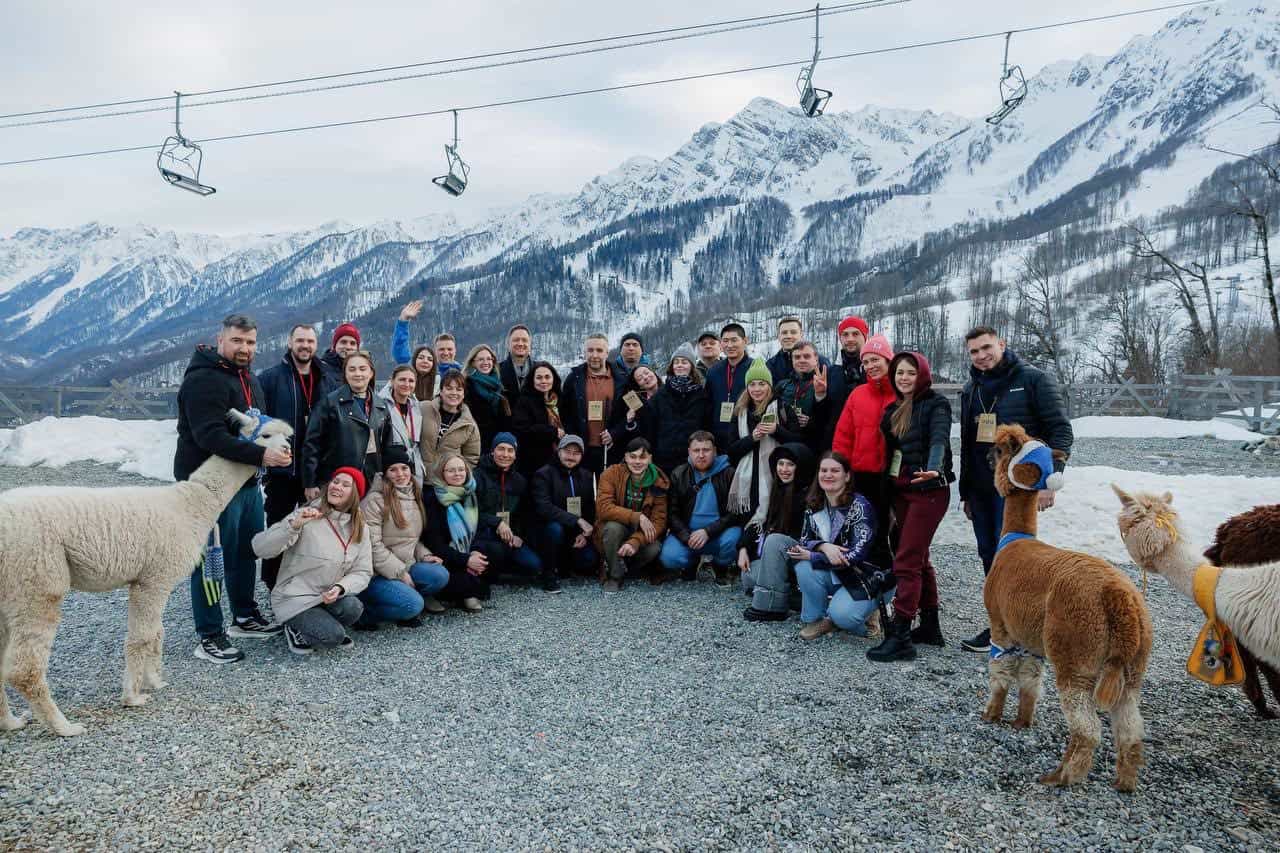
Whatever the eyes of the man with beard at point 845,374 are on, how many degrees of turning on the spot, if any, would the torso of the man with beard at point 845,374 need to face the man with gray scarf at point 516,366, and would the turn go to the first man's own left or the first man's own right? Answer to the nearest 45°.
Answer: approximately 90° to the first man's own right

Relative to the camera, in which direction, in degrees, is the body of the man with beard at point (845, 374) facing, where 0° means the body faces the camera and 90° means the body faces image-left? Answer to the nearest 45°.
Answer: approximately 0°

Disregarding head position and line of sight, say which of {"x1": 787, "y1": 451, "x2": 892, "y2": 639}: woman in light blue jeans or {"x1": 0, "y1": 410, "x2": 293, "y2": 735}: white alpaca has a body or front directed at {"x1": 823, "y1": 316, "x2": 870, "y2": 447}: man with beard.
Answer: the white alpaca

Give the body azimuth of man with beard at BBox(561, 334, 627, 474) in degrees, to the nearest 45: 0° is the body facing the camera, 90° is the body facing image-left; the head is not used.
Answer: approximately 0°

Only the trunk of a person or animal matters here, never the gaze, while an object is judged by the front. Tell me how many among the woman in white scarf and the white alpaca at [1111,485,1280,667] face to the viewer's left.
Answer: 1

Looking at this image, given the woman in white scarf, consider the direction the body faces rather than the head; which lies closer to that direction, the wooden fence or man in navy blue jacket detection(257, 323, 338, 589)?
the man in navy blue jacket

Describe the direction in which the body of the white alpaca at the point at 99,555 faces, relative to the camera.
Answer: to the viewer's right

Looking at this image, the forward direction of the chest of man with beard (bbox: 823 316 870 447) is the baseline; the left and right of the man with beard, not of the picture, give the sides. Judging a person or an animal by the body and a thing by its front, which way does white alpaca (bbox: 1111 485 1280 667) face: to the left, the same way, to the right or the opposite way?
to the right
